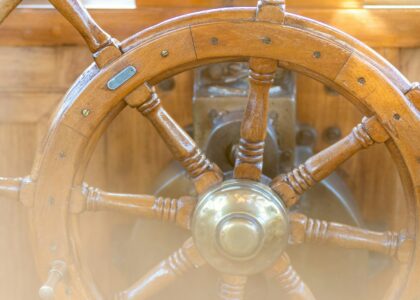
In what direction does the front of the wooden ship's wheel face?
toward the camera
